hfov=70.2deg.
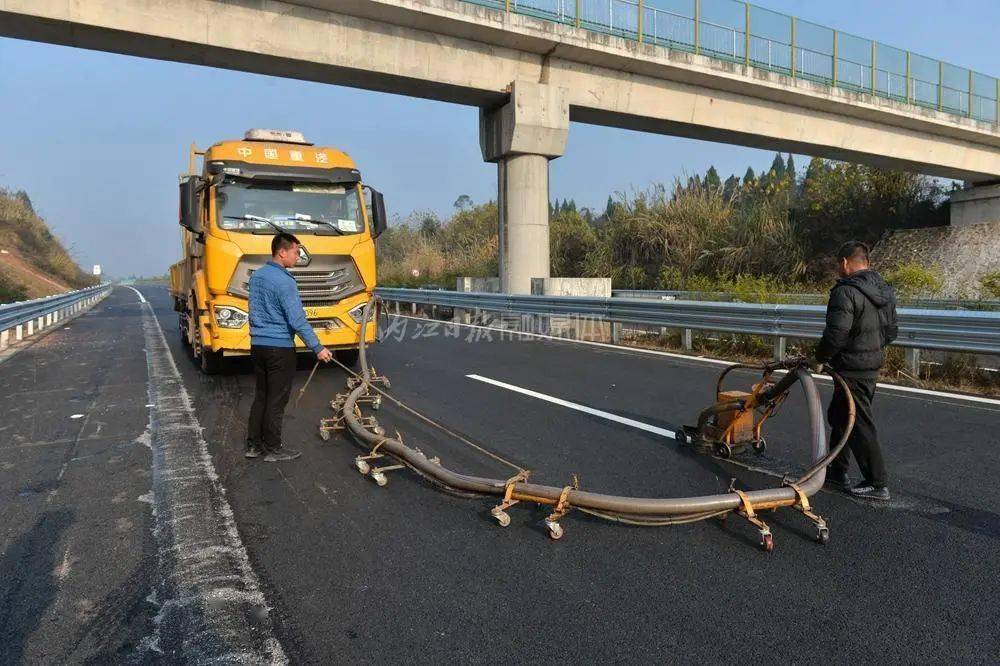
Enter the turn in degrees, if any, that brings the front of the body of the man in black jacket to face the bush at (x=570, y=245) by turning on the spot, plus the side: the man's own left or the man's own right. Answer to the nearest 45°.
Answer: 0° — they already face it

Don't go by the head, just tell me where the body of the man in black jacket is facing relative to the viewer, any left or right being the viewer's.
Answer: facing away from the viewer and to the left of the viewer

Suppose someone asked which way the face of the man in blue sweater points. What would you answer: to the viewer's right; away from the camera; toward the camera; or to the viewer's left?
to the viewer's right

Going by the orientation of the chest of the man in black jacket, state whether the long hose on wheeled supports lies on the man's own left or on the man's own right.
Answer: on the man's own left

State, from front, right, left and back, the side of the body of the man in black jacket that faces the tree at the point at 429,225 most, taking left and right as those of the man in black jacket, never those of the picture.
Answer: front

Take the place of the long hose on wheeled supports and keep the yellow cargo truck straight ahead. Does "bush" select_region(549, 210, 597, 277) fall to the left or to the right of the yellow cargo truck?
right

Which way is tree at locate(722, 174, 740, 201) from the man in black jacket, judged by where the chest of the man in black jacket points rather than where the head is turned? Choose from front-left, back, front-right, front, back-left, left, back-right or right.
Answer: front-right
